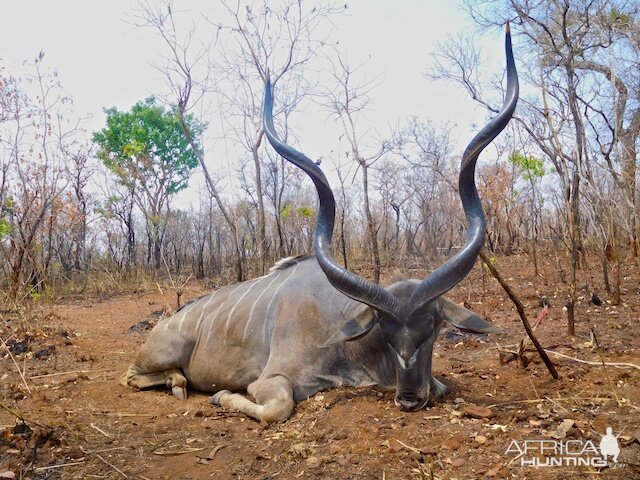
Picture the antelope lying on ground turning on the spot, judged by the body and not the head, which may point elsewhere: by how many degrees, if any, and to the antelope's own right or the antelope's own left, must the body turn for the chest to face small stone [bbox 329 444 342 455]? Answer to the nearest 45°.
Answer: approximately 45° to the antelope's own right

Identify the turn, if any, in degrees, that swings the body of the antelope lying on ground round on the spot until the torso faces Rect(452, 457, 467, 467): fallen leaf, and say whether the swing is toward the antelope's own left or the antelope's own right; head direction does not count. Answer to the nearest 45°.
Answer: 0° — it already faces it

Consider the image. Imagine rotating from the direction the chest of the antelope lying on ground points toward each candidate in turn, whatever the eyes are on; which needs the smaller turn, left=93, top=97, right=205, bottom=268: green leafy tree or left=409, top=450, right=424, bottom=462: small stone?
the small stone

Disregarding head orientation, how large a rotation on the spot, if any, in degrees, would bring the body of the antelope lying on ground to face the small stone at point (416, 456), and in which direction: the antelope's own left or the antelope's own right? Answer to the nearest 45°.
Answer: approximately 45° to the antelope's own right

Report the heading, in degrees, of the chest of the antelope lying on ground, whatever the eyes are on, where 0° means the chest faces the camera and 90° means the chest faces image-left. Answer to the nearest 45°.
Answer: approximately 315°

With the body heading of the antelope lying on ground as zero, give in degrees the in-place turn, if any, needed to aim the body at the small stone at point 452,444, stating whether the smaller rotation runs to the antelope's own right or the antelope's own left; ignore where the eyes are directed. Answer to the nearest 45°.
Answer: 0° — it already faces it

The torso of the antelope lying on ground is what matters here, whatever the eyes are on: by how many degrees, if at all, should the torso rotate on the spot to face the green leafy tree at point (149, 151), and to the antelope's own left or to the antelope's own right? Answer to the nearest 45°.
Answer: approximately 135° to the antelope's own left
